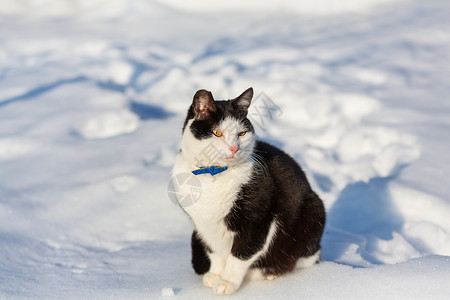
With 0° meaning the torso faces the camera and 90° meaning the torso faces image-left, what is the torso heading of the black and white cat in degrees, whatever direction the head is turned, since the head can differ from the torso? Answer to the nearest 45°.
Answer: approximately 45°
